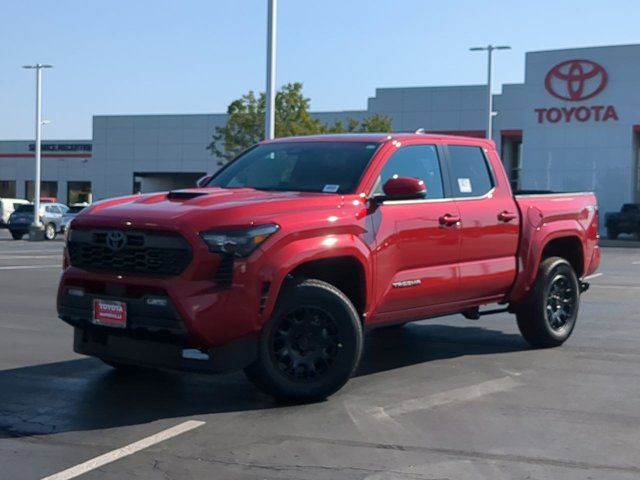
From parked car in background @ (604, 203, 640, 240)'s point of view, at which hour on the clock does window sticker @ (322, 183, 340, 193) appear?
The window sticker is roughly at 9 o'clock from the parked car in background.

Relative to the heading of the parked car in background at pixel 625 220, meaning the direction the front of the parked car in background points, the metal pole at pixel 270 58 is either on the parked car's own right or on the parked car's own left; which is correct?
on the parked car's own left

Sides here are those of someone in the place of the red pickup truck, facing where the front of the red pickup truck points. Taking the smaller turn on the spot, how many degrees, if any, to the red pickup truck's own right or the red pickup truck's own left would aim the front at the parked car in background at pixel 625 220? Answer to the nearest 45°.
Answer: approximately 135° to the red pickup truck's own right

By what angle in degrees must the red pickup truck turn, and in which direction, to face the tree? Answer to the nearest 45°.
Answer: approximately 135° to its right

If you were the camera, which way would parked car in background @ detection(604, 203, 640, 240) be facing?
facing to the left of the viewer

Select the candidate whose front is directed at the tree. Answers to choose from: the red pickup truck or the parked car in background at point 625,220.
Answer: the parked car in background
